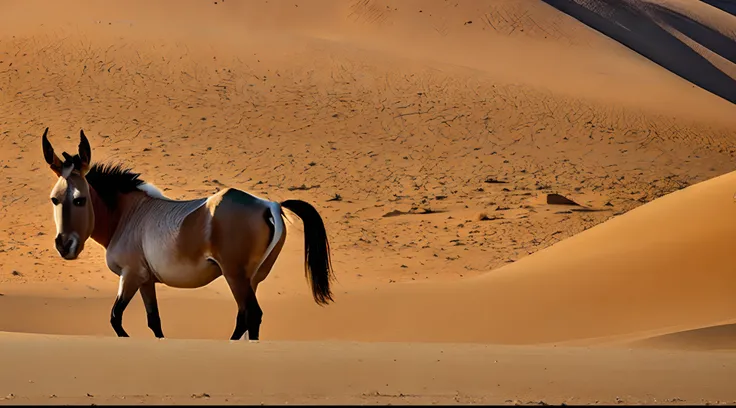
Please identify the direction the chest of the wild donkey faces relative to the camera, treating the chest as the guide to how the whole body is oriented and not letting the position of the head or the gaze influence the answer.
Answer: to the viewer's left
